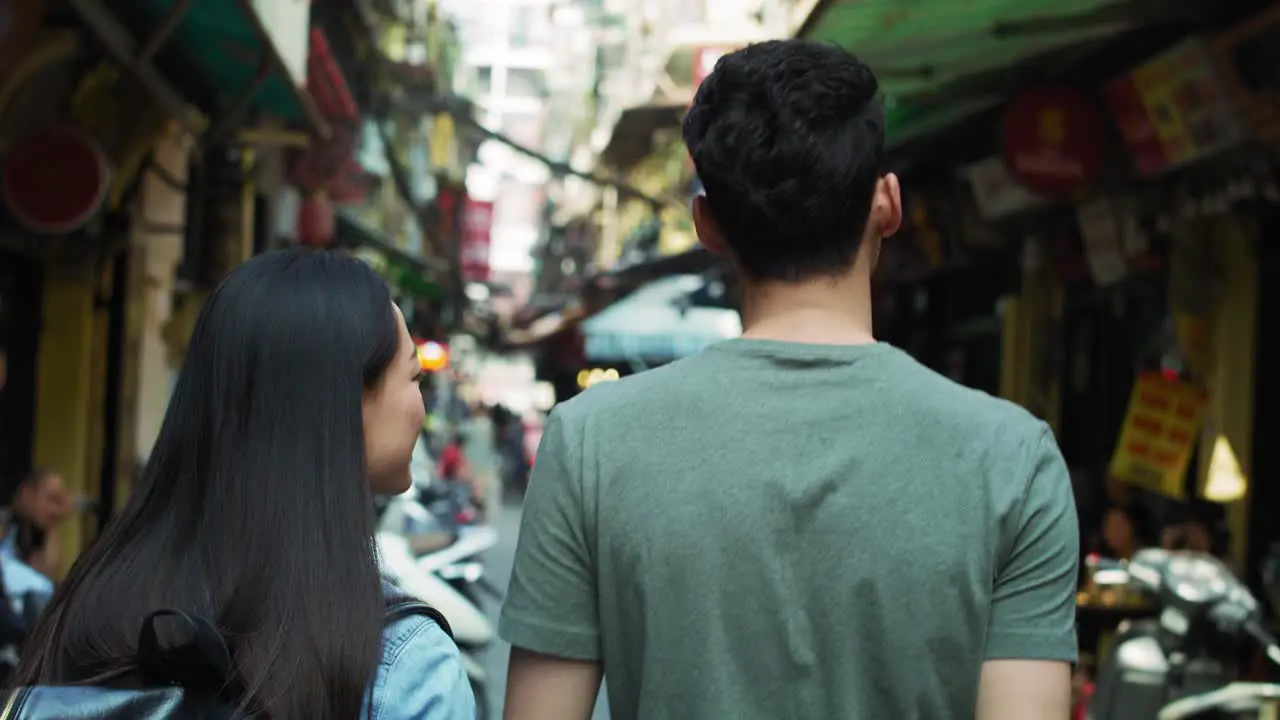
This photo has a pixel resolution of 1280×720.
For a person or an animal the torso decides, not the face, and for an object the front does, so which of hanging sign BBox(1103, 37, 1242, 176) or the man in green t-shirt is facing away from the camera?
the man in green t-shirt

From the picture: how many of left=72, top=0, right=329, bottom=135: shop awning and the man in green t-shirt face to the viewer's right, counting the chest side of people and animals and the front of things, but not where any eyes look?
1

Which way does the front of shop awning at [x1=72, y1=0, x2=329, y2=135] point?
to the viewer's right

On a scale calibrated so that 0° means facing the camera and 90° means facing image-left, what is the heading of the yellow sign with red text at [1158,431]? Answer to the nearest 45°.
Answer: approximately 0°

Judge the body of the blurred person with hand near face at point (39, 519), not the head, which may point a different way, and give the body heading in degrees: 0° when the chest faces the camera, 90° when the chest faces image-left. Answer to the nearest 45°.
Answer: approximately 270°

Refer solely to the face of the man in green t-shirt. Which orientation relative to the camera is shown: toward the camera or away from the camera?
away from the camera

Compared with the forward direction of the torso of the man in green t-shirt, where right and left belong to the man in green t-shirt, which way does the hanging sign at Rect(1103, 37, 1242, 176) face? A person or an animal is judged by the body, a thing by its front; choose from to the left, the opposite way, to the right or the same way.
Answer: the opposite way

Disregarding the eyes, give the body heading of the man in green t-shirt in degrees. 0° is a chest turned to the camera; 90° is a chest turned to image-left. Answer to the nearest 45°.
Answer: approximately 180°

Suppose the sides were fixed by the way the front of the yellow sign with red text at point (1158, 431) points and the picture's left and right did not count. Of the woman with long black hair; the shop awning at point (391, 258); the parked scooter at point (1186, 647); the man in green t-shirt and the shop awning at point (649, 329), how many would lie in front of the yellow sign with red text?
3

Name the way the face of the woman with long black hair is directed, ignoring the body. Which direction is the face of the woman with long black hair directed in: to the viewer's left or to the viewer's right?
to the viewer's right
